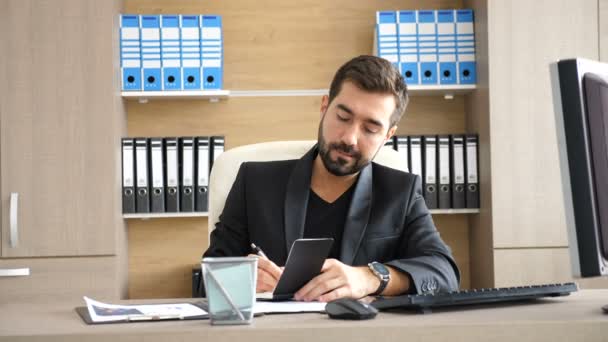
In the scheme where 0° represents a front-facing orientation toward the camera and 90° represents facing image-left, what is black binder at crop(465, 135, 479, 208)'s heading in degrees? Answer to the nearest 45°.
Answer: approximately 0°

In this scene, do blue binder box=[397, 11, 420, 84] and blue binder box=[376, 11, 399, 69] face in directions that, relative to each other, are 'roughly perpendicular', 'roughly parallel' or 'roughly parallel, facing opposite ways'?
roughly parallel

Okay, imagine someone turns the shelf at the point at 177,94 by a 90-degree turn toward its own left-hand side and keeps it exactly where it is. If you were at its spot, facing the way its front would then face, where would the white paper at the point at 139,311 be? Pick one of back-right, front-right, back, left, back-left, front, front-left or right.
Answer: right

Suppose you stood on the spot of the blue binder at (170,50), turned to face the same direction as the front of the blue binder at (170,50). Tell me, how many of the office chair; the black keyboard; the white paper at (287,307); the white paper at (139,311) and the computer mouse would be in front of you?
5

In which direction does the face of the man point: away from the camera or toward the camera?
toward the camera

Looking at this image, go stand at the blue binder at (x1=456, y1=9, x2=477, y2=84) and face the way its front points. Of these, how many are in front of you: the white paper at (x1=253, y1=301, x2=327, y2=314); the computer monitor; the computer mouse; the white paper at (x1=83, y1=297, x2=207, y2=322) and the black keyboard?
5

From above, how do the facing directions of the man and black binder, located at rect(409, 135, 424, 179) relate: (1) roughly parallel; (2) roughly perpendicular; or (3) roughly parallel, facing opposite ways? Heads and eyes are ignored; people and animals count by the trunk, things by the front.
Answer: roughly parallel

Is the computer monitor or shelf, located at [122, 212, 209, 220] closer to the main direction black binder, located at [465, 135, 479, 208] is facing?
the computer monitor

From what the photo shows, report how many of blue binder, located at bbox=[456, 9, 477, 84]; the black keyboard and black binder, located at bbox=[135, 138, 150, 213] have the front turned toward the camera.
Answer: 2

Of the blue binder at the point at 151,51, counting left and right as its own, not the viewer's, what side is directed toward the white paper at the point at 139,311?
front

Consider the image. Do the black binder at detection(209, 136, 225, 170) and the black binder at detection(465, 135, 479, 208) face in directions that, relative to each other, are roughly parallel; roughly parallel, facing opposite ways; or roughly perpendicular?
roughly parallel

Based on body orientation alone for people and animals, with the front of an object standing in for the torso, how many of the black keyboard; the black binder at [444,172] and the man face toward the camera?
2

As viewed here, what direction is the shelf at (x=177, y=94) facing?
toward the camera

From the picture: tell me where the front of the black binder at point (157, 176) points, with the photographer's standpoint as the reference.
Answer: facing the viewer

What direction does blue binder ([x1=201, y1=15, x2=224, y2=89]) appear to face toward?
toward the camera

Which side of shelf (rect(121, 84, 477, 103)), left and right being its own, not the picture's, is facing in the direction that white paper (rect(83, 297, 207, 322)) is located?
front
